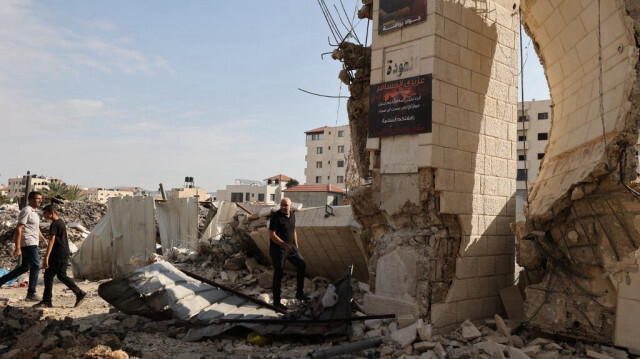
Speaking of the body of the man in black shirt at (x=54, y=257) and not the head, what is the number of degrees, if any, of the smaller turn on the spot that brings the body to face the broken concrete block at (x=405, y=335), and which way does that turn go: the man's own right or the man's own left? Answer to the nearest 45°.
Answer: approximately 135° to the man's own left

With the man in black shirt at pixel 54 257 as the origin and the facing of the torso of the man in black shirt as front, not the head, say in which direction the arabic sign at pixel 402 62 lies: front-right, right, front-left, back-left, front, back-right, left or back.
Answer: back-left

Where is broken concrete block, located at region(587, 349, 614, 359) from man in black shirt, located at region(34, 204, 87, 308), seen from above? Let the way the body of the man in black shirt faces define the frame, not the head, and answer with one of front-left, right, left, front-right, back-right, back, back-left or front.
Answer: back-left

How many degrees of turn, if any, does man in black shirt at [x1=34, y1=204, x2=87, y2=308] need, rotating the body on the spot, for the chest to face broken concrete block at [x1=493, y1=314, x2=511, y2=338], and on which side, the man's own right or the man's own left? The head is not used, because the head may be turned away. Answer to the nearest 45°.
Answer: approximately 135° to the man's own left

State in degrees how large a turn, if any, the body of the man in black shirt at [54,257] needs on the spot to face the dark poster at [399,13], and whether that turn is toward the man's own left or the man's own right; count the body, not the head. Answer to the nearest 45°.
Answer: approximately 135° to the man's own left

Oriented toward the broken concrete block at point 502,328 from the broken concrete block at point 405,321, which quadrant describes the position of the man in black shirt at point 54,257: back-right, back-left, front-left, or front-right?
back-left

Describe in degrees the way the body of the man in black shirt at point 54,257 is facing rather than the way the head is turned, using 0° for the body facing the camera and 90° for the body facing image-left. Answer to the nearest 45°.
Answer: approximately 90°

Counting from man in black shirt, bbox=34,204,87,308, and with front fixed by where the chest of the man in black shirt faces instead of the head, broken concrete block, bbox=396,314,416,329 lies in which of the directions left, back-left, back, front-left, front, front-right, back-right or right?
back-left
